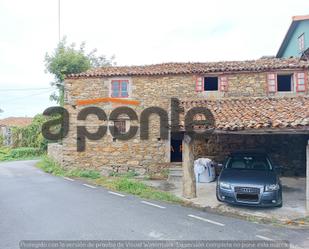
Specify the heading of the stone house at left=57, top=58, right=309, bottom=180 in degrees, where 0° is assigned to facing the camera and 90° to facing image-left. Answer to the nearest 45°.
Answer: approximately 0°

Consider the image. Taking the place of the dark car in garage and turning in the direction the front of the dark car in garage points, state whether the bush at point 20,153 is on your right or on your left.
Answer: on your right

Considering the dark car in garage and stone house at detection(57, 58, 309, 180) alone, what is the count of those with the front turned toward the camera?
2

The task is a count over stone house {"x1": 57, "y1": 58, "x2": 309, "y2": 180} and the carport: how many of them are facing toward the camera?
2

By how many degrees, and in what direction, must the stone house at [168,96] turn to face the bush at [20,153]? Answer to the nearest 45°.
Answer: approximately 135° to its right

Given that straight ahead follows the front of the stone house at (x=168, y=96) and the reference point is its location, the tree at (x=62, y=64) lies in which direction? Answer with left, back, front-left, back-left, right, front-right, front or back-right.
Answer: back-right

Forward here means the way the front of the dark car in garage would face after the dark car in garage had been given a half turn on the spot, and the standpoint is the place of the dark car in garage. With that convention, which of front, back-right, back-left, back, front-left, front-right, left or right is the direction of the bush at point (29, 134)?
front-left

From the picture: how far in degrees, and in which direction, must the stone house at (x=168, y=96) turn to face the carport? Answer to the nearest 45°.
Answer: approximately 45° to its left

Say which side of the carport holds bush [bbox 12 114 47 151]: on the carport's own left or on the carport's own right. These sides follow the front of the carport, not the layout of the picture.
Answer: on the carport's own right

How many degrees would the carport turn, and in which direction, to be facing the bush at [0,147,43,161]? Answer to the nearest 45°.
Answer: approximately 135° to its right
